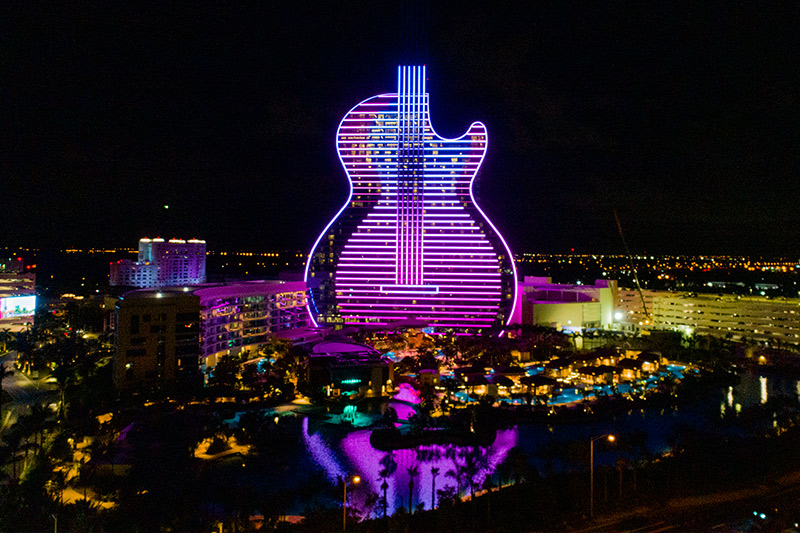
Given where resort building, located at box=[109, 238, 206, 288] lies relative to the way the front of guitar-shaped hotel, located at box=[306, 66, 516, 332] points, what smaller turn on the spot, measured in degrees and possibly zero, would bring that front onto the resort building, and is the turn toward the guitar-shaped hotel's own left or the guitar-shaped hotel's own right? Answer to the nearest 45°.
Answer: approximately 135° to the guitar-shaped hotel's own right

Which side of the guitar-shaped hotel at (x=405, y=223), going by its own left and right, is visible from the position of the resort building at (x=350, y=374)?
front

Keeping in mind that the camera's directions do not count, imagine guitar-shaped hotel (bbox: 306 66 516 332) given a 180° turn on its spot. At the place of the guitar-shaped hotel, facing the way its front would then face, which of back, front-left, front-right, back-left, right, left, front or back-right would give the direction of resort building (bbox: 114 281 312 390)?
back-left

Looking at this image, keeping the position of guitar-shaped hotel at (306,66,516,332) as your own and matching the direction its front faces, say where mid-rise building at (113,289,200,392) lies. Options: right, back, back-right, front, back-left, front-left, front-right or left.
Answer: front-right

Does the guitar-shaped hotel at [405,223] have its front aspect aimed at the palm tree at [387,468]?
yes

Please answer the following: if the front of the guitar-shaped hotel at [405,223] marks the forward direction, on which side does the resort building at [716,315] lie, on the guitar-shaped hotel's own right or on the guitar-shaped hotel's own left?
on the guitar-shaped hotel's own left

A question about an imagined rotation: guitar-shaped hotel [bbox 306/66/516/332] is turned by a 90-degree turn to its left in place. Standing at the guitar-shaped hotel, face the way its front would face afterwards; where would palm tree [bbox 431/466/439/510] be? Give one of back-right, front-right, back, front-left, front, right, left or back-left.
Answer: right

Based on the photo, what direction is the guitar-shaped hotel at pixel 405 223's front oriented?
toward the camera

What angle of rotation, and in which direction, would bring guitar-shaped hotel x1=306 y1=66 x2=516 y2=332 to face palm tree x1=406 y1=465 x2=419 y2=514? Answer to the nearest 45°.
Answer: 0° — it already faces it

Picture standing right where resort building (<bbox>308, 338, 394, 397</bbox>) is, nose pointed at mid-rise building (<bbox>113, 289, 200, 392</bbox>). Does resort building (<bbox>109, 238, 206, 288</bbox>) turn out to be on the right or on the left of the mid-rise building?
right
